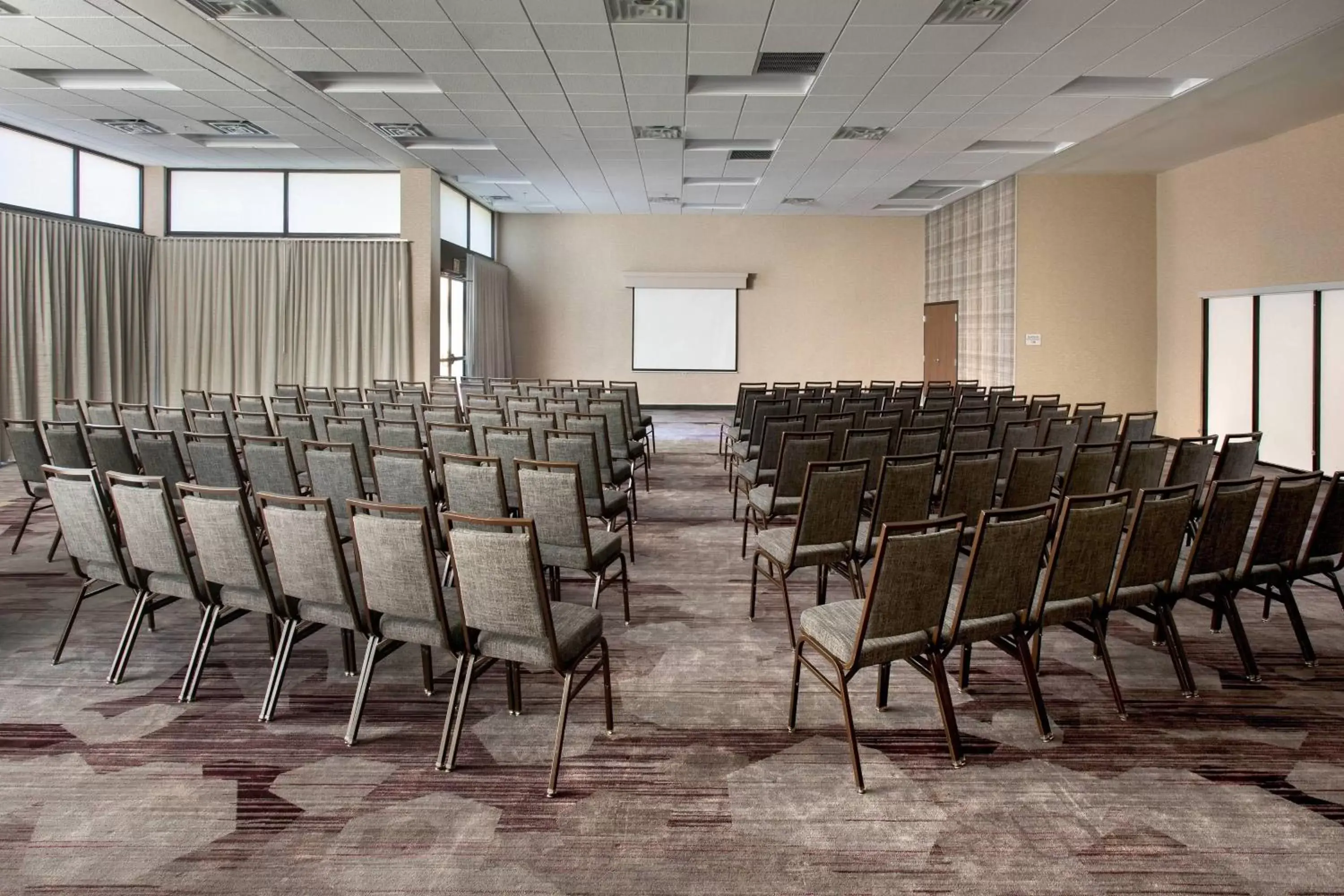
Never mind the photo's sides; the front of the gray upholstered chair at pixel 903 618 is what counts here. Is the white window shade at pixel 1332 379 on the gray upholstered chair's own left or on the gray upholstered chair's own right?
on the gray upholstered chair's own right

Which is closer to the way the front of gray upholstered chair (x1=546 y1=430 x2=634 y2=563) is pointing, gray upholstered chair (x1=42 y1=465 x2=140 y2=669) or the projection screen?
the projection screen

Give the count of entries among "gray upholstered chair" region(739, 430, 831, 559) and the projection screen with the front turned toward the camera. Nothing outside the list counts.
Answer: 1

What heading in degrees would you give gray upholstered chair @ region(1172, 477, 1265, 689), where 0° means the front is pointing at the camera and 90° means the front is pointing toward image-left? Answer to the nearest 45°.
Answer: approximately 135°

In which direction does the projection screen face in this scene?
toward the camera

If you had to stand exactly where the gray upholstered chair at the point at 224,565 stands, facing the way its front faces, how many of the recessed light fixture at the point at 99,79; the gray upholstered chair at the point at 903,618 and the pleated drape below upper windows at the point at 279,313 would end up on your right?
1

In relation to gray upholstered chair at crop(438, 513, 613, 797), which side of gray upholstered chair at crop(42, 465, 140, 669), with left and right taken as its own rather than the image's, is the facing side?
right

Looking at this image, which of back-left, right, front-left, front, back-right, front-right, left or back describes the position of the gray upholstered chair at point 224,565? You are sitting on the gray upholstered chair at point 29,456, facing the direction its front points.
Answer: back-right

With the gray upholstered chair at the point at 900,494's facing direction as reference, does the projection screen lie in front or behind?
in front

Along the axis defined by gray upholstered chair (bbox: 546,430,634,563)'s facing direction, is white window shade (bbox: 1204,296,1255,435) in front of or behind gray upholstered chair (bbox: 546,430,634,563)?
in front
